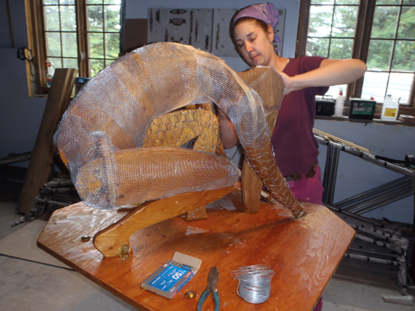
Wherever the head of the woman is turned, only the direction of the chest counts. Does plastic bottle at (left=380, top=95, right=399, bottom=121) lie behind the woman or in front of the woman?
behind

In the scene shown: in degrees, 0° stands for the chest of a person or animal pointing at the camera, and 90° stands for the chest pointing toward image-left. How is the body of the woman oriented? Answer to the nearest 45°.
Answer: approximately 45°

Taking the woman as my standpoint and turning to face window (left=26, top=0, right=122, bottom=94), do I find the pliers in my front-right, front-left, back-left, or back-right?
back-left

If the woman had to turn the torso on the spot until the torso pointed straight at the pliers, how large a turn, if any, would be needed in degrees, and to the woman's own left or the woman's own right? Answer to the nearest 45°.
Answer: approximately 45° to the woman's own left

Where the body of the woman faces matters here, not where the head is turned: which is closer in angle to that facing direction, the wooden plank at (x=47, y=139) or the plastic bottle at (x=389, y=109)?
the wooden plank

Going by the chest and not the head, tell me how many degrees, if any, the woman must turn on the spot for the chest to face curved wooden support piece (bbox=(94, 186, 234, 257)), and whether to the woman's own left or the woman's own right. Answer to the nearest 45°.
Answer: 0° — they already face it

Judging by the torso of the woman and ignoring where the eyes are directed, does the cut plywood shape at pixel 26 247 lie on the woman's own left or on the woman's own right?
on the woman's own right

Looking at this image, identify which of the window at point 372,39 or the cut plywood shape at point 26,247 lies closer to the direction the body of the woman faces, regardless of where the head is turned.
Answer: the cut plywood shape

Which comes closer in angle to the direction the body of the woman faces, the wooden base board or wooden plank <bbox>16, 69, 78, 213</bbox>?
the wooden base board

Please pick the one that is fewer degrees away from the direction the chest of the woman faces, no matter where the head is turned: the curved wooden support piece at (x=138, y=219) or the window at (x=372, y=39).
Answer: the curved wooden support piece

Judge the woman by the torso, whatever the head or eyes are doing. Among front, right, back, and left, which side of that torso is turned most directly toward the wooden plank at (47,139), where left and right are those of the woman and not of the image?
right
